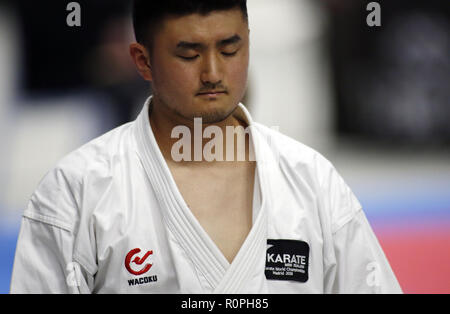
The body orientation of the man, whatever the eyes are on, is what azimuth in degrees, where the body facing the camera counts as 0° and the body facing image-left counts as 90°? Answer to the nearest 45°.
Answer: approximately 0°
